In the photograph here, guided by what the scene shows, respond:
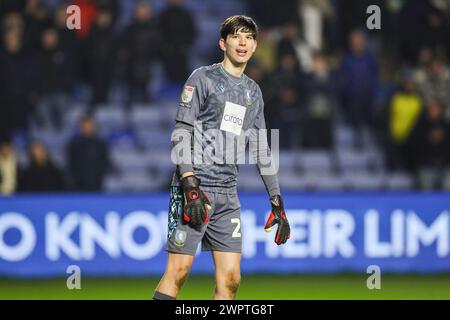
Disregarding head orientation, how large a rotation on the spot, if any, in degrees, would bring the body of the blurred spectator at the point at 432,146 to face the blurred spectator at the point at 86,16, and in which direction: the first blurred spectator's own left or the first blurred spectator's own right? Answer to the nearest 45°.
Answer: approximately 90° to the first blurred spectator's own right

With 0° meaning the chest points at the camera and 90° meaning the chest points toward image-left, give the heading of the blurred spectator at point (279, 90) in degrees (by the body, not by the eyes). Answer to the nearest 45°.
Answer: approximately 0°

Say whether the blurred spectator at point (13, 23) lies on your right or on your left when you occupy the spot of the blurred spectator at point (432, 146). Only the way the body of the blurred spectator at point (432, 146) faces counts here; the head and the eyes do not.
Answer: on your right

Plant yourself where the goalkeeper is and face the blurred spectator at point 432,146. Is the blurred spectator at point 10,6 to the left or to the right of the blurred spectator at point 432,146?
left

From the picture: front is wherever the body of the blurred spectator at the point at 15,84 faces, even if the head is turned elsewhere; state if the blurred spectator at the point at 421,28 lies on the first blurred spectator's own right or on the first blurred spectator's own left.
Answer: on the first blurred spectator's own left

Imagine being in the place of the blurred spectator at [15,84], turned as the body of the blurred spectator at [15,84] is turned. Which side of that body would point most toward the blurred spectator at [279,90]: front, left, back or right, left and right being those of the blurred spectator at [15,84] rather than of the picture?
left
